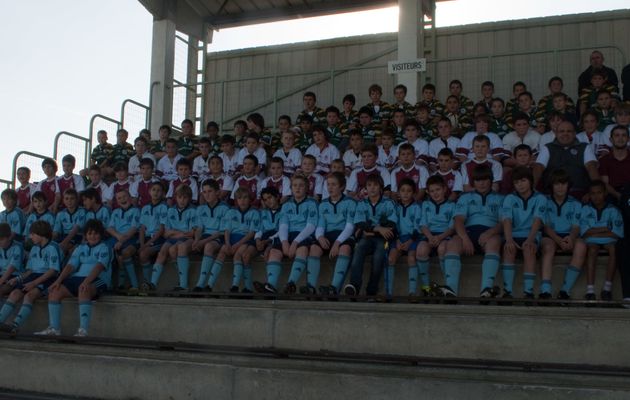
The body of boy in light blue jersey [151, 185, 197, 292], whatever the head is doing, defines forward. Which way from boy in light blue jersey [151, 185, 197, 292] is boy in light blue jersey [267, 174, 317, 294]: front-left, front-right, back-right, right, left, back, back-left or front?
left

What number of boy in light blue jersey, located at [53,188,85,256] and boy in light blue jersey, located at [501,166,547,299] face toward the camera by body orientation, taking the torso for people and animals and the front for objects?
2

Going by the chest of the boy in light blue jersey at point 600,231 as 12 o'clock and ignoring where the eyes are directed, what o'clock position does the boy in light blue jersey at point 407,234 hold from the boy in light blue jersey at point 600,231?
the boy in light blue jersey at point 407,234 is roughly at 3 o'clock from the boy in light blue jersey at point 600,231.

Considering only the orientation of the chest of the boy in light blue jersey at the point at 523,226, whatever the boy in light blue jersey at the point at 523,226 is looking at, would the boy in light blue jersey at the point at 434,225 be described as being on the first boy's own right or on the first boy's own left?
on the first boy's own right

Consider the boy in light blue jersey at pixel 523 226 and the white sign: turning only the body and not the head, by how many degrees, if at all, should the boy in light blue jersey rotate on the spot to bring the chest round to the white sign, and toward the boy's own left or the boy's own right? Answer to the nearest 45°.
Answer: approximately 180°

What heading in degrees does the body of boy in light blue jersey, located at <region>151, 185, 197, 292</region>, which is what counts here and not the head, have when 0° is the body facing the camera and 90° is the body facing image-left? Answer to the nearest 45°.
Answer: approximately 45°

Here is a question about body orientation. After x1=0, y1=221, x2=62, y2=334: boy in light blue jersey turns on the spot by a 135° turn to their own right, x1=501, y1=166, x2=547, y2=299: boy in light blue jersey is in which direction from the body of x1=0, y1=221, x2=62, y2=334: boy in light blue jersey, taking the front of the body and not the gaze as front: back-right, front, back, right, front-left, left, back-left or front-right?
back-right

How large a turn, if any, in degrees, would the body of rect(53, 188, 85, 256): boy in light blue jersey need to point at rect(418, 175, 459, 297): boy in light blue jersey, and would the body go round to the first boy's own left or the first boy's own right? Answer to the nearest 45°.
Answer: approximately 45° to the first boy's own left

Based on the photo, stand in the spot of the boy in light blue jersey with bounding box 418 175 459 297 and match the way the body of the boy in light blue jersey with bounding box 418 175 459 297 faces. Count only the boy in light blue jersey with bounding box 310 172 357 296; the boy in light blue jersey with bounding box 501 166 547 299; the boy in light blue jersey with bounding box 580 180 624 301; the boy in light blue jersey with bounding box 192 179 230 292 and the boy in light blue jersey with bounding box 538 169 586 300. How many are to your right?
2

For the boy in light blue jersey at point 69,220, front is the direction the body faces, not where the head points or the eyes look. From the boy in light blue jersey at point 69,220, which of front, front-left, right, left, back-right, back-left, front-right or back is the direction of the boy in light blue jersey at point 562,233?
front-left

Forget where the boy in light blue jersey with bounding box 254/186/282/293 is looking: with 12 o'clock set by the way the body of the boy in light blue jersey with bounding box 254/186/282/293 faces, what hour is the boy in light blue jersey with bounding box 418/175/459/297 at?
the boy in light blue jersey with bounding box 418/175/459/297 is roughly at 10 o'clock from the boy in light blue jersey with bounding box 254/186/282/293.
